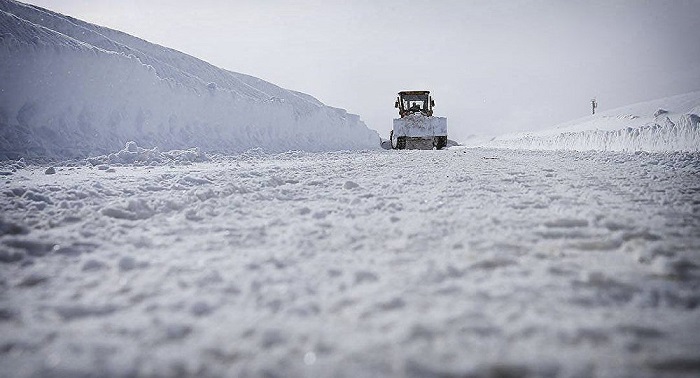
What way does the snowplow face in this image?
toward the camera
